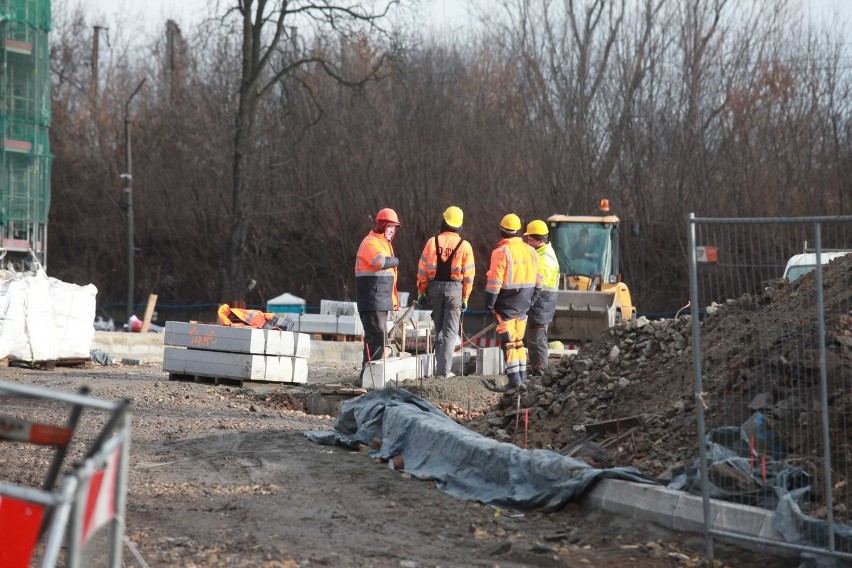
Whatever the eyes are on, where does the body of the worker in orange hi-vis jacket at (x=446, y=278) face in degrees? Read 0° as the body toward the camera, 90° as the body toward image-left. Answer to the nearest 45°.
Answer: approximately 180°

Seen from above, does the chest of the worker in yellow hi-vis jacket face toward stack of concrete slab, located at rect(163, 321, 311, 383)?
yes

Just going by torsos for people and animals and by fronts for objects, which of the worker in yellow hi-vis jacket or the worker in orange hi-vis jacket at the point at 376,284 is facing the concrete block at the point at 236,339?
the worker in yellow hi-vis jacket

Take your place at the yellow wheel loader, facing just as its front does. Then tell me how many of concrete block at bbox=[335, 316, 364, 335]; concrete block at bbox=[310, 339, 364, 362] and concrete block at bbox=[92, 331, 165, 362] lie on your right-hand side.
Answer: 3

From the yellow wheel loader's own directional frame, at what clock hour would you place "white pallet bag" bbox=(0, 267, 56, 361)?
The white pallet bag is roughly at 2 o'clock from the yellow wheel loader.

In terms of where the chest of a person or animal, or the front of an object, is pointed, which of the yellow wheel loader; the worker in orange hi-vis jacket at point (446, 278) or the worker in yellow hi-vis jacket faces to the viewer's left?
the worker in yellow hi-vis jacket

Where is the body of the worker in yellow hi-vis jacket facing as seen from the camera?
to the viewer's left

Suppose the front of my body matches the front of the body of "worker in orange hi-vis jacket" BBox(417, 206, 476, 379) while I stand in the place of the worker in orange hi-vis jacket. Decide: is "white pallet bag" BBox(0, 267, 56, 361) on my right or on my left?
on my left

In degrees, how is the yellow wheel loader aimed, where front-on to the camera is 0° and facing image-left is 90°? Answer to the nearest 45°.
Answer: approximately 0°

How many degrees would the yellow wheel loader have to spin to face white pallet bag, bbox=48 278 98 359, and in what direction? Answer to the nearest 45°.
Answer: approximately 45° to its right
